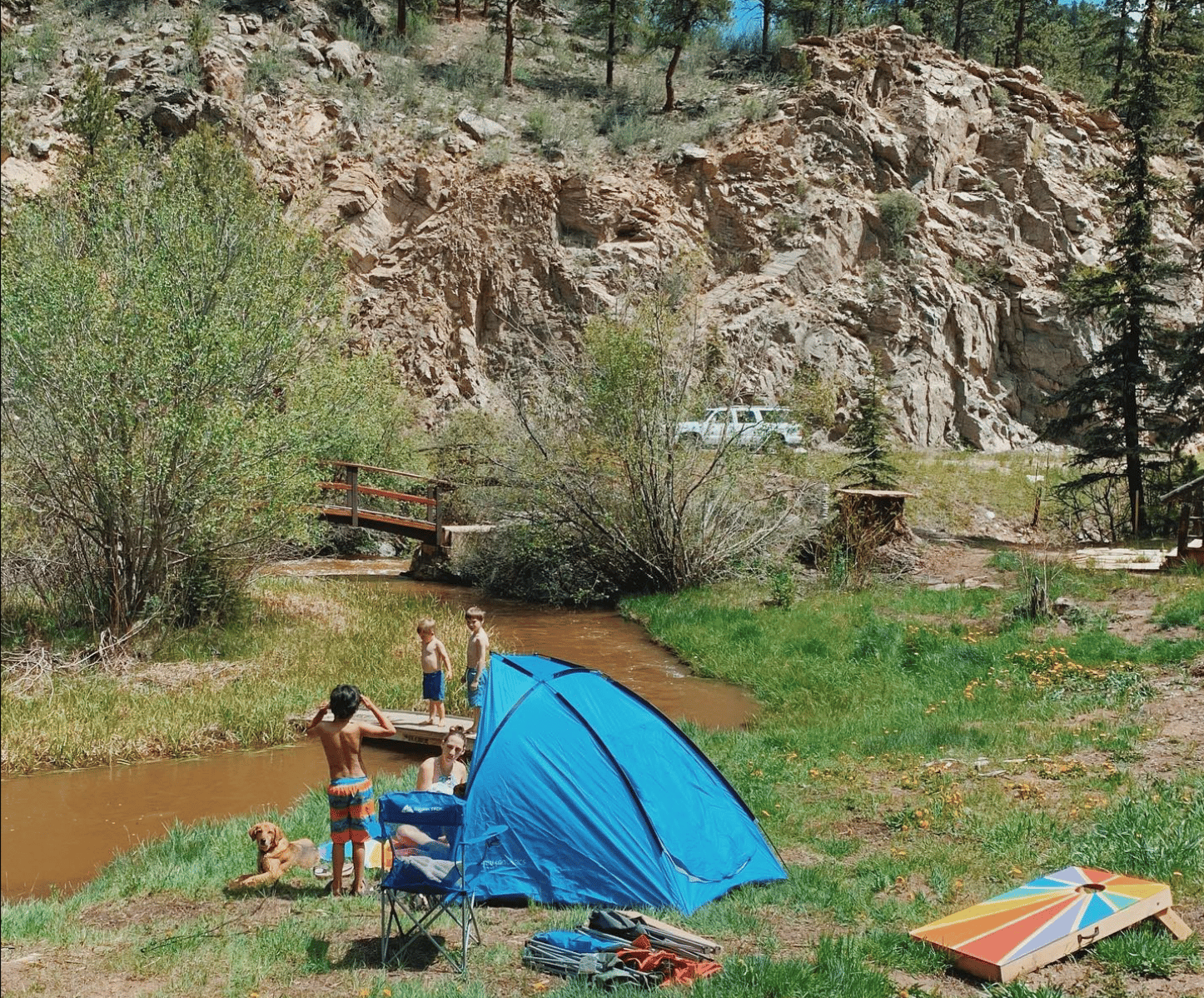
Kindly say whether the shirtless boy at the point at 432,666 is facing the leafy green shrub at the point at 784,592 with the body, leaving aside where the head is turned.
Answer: no

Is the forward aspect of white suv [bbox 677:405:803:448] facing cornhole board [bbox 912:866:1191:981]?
no

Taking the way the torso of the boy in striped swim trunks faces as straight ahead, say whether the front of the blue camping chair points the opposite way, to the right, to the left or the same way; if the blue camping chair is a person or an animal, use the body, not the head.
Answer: the same way

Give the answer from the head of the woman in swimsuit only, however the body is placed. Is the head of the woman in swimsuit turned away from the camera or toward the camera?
toward the camera

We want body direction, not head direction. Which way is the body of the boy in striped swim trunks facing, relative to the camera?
away from the camera

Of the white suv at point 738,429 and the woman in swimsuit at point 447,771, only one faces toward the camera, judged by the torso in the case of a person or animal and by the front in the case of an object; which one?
the woman in swimsuit

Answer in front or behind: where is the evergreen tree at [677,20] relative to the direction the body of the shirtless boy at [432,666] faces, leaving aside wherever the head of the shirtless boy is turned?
behind

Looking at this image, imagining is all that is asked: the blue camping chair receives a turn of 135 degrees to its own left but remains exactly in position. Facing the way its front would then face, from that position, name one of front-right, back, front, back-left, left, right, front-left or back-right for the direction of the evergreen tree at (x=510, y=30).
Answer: back-right

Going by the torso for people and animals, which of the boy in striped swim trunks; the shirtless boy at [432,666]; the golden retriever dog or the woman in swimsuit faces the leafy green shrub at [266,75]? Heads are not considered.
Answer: the boy in striped swim trunks

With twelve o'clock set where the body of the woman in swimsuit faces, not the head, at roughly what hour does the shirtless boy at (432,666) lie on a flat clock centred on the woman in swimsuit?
The shirtless boy is roughly at 6 o'clock from the woman in swimsuit.

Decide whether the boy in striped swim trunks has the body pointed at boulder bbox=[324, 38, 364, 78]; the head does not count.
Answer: yes

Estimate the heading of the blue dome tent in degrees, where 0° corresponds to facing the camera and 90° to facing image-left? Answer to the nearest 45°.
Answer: approximately 135°

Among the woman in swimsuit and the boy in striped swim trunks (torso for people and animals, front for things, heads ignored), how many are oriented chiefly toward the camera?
1

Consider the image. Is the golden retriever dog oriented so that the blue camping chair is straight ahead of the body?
no

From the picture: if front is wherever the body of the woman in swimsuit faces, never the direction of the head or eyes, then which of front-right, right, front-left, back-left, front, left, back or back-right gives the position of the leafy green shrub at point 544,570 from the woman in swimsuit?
back

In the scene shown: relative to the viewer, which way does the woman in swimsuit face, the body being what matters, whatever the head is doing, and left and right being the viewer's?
facing the viewer

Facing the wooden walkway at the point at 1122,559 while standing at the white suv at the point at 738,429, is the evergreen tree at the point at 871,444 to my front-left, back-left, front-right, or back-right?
front-left
